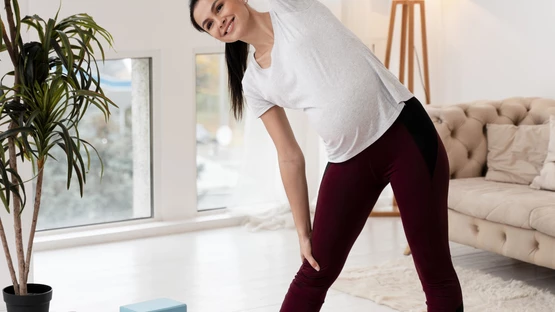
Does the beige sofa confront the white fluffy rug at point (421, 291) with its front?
yes

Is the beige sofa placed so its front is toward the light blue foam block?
yes

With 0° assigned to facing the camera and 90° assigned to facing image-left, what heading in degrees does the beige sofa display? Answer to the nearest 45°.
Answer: approximately 45°
